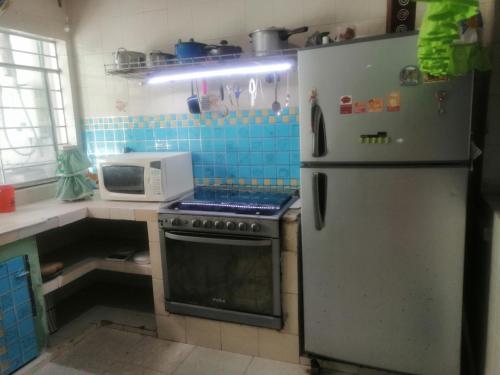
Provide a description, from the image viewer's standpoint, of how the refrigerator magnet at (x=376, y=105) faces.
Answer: facing the viewer

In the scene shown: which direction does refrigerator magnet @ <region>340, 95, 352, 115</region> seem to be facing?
toward the camera

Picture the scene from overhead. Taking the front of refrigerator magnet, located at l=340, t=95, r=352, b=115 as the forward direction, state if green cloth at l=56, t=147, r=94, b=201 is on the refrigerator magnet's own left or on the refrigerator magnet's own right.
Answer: on the refrigerator magnet's own right

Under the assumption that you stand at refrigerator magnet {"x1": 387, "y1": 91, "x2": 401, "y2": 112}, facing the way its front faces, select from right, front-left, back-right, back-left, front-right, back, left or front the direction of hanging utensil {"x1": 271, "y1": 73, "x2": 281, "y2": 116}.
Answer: back-right

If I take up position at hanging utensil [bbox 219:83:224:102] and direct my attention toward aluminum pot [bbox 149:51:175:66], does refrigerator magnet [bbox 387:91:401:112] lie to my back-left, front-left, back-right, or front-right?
back-left

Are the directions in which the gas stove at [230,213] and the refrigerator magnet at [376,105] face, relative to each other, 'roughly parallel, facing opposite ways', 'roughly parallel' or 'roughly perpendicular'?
roughly parallel

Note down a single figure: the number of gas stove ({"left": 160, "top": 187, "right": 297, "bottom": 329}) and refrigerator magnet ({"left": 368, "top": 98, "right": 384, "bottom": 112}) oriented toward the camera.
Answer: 2

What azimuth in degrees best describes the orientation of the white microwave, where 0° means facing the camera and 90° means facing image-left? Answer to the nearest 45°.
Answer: approximately 45°

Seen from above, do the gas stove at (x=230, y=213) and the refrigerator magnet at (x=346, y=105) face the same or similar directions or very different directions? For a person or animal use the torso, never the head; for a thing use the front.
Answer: same or similar directions

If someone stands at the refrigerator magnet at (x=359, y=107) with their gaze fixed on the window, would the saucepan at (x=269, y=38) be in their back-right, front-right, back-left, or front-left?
front-right

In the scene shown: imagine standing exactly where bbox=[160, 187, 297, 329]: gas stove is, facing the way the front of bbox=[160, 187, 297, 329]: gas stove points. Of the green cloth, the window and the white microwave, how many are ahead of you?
0

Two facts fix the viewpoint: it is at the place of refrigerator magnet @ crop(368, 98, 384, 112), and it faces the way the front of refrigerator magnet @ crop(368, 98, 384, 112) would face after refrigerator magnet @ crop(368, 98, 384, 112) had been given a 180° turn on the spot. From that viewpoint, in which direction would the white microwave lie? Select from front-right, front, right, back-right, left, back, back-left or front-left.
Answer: left

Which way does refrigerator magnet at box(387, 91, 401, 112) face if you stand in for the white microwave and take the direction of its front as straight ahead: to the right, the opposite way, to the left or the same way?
the same way

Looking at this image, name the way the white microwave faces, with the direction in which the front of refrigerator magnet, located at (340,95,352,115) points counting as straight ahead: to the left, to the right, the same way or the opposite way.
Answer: the same way
